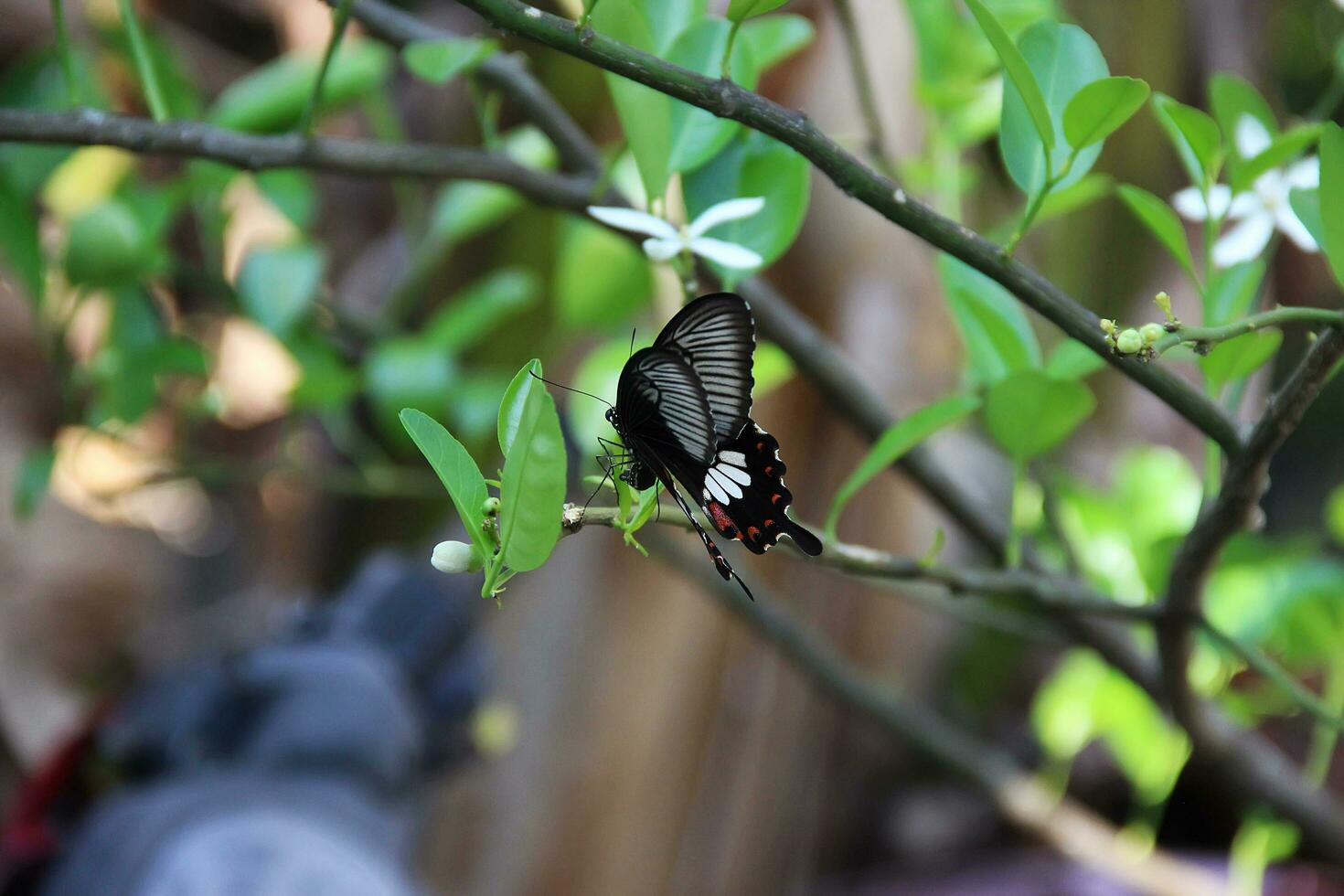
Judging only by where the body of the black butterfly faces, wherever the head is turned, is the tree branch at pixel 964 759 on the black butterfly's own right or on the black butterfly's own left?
on the black butterfly's own right

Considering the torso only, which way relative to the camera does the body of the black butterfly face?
to the viewer's left
